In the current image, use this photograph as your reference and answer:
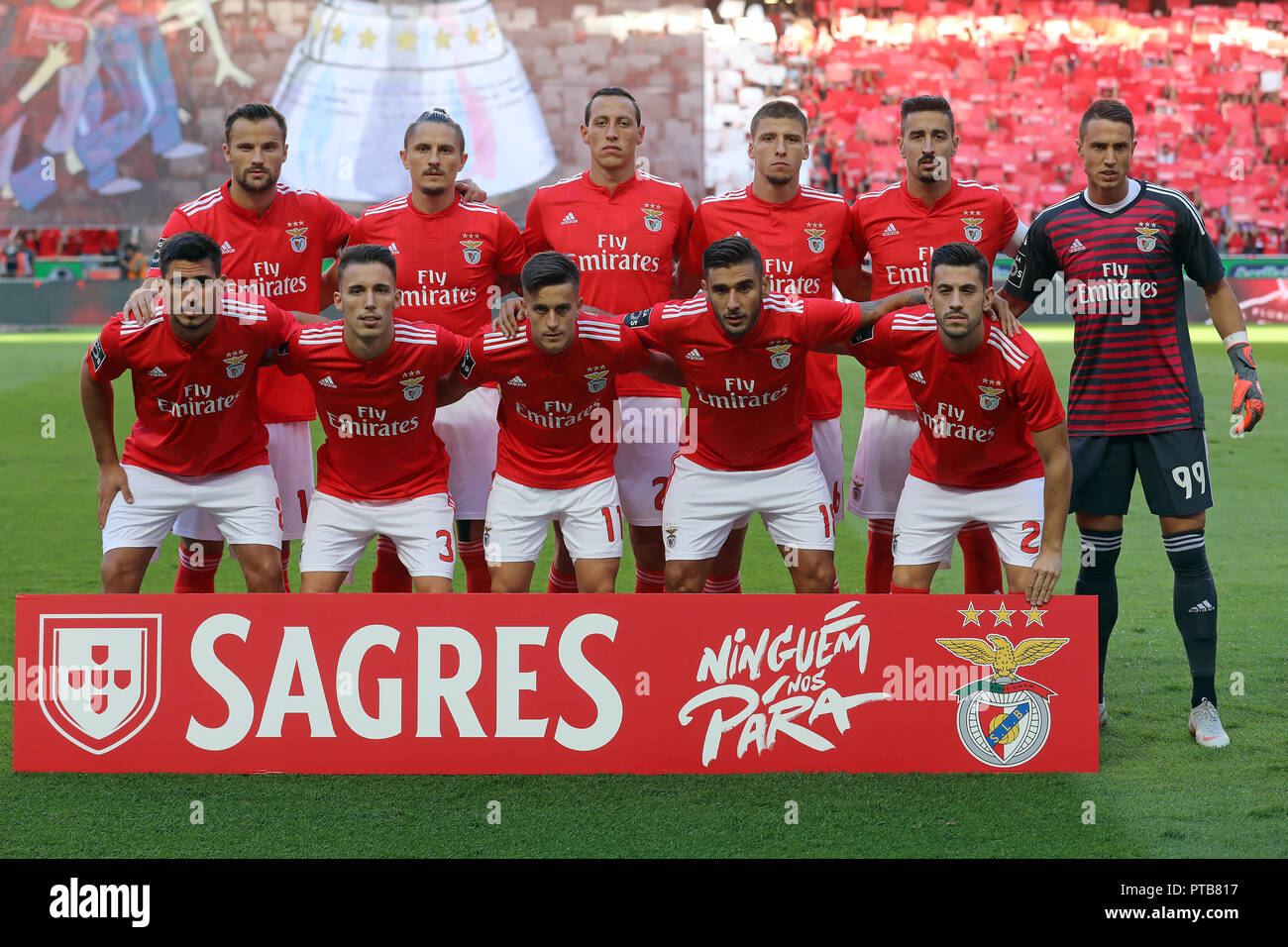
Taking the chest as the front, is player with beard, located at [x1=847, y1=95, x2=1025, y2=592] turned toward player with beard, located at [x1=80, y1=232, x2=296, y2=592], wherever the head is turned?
no

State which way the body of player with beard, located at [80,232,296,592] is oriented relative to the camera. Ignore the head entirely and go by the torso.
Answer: toward the camera

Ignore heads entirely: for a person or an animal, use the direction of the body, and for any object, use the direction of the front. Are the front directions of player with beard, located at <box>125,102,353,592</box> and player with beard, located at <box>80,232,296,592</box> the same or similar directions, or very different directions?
same or similar directions

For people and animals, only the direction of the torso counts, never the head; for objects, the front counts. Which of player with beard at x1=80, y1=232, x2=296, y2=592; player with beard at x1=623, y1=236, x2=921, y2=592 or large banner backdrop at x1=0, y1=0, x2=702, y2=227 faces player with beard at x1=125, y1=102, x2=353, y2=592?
the large banner backdrop

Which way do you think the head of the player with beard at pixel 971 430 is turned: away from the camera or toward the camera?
toward the camera

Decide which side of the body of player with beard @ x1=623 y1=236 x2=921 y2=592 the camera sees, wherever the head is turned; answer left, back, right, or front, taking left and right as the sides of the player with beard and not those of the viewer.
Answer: front

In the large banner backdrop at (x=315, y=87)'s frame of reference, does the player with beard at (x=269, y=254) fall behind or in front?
in front

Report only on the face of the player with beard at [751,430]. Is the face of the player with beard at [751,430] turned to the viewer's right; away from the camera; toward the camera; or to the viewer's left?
toward the camera

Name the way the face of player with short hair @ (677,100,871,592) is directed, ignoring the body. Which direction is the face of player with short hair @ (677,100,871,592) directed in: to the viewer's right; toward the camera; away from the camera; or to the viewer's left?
toward the camera

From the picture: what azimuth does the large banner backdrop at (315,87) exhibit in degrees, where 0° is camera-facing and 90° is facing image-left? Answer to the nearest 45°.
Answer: approximately 0°

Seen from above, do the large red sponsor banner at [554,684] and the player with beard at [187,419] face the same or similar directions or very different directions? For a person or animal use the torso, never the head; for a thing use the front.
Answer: same or similar directions

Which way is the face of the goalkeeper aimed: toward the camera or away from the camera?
toward the camera

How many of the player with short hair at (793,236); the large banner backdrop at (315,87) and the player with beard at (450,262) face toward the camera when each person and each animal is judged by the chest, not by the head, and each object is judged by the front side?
3

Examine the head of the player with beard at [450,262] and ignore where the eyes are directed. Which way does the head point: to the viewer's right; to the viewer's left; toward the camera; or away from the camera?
toward the camera

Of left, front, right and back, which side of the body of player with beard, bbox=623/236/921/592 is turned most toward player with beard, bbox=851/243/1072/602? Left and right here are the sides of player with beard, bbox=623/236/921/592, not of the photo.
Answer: left

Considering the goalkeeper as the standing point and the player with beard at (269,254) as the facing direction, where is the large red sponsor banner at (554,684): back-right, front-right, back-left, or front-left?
front-left

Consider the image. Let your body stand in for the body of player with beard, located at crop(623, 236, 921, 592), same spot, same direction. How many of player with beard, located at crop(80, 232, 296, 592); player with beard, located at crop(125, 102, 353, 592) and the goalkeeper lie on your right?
2

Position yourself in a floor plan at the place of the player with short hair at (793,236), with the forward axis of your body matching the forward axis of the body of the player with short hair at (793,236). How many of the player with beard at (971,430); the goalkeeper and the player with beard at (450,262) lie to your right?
1

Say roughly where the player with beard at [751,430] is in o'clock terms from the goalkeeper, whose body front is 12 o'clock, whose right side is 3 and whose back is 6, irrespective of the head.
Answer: The player with beard is roughly at 3 o'clock from the goalkeeper.

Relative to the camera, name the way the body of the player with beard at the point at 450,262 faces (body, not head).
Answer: toward the camera

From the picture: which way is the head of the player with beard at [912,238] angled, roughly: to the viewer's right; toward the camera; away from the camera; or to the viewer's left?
toward the camera
